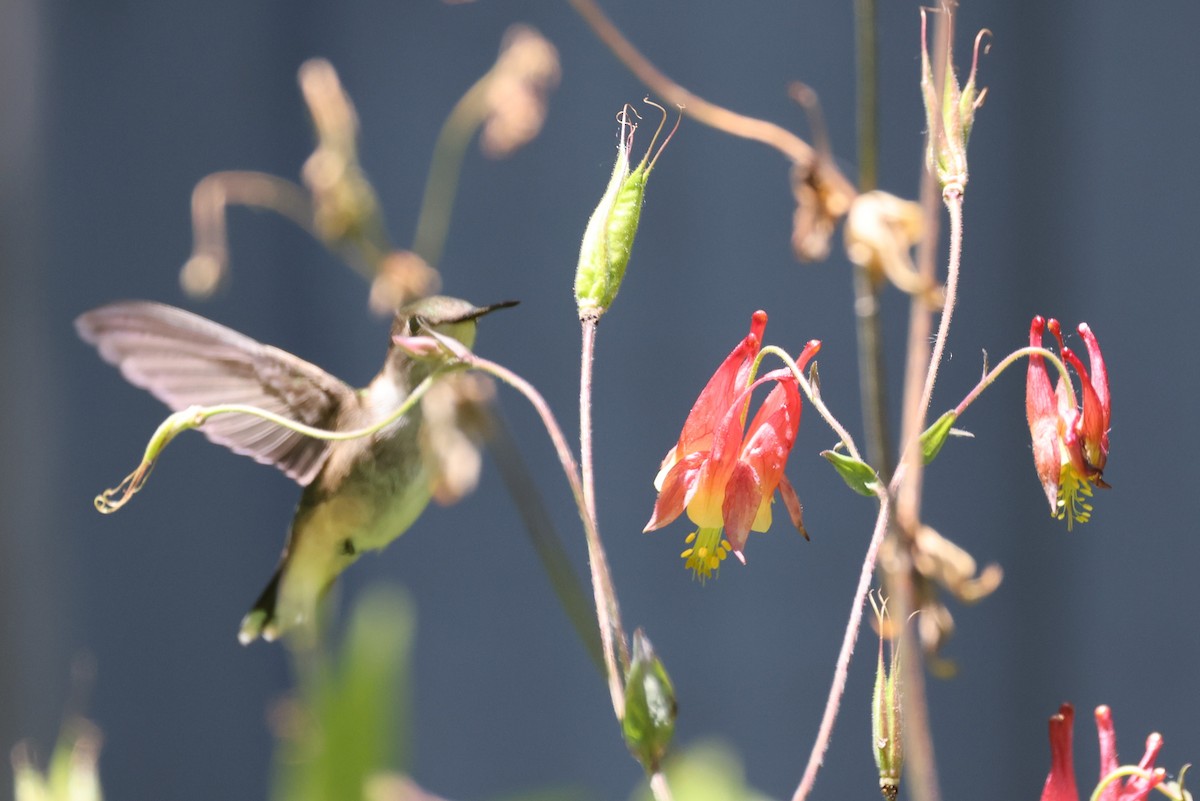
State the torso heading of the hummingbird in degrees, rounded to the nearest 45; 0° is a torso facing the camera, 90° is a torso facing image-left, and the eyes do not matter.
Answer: approximately 270°
